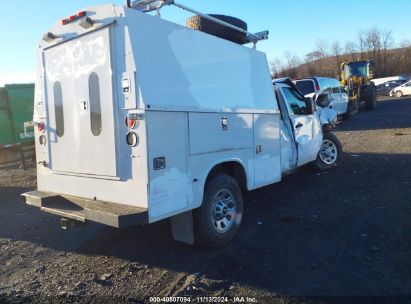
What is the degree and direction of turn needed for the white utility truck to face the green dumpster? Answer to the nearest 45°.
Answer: approximately 90° to its left

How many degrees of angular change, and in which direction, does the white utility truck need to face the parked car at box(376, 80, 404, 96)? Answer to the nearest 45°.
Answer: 0° — it already faces it

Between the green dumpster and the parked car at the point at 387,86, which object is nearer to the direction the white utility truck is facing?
the parked car

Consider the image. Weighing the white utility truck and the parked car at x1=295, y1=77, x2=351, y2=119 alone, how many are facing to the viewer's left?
0

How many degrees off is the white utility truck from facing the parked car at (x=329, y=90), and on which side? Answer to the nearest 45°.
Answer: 0° — it already faces it

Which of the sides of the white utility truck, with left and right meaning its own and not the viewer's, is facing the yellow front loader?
front

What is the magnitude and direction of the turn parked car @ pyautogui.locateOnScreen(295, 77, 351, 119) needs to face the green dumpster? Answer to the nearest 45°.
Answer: approximately 180°

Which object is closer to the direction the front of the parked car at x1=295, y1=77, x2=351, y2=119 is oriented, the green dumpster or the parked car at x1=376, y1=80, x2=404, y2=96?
the parked car

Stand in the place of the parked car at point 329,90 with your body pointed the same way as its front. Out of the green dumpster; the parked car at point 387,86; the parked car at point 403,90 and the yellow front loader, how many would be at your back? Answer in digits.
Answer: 1

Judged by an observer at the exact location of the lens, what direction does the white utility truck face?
facing away from the viewer and to the right of the viewer
